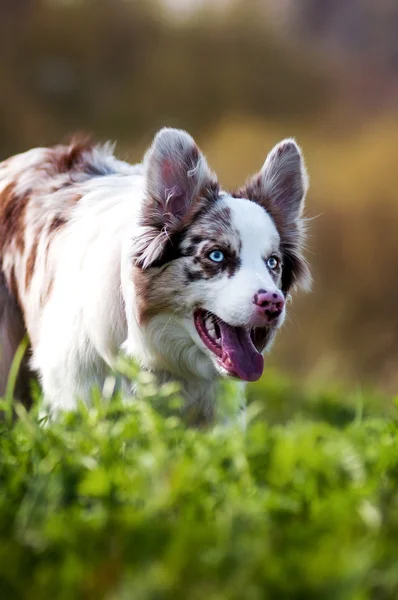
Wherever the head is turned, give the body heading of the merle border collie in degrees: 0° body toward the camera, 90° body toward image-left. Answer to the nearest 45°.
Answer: approximately 315°
